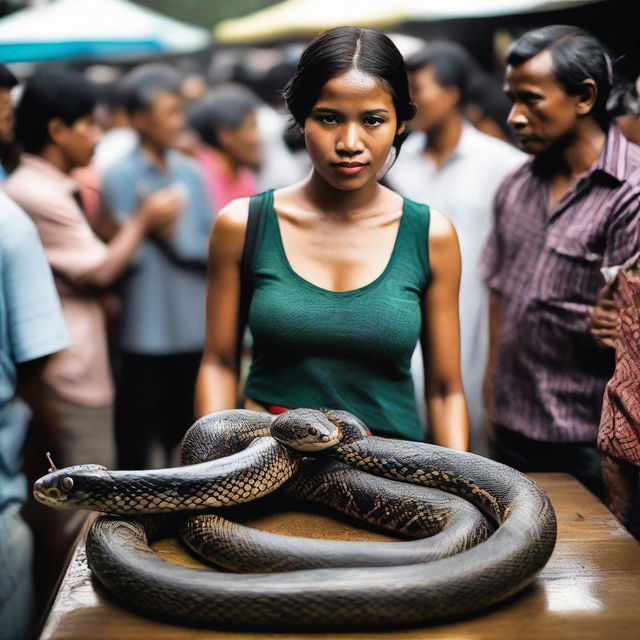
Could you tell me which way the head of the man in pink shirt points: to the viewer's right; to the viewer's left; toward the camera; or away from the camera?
to the viewer's right

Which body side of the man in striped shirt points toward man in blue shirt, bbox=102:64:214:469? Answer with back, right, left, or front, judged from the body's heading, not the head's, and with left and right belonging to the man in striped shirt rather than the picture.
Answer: right

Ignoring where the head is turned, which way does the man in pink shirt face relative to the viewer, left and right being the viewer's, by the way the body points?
facing to the right of the viewer

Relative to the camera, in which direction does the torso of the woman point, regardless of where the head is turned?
toward the camera

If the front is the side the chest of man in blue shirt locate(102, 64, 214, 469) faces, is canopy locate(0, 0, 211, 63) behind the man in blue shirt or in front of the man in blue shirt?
behind

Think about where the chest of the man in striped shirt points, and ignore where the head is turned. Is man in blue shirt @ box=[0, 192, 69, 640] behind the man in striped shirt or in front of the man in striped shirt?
in front

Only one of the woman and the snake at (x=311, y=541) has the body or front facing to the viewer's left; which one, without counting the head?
the snake

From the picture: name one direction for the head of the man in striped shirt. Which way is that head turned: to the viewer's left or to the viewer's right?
to the viewer's left

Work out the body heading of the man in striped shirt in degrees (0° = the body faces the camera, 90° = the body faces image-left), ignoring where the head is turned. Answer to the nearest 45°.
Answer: approximately 45°

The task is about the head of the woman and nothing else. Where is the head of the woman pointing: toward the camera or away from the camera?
toward the camera

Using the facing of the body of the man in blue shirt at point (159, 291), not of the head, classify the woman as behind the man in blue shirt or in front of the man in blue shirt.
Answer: in front
